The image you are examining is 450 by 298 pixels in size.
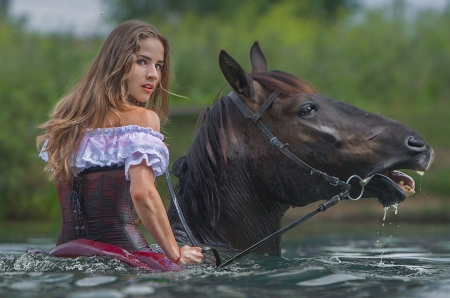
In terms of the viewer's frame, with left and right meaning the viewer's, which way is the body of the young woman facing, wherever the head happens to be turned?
facing away from the viewer and to the right of the viewer

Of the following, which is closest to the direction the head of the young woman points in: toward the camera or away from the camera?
toward the camera

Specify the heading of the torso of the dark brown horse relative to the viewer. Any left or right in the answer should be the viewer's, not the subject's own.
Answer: facing to the right of the viewer
